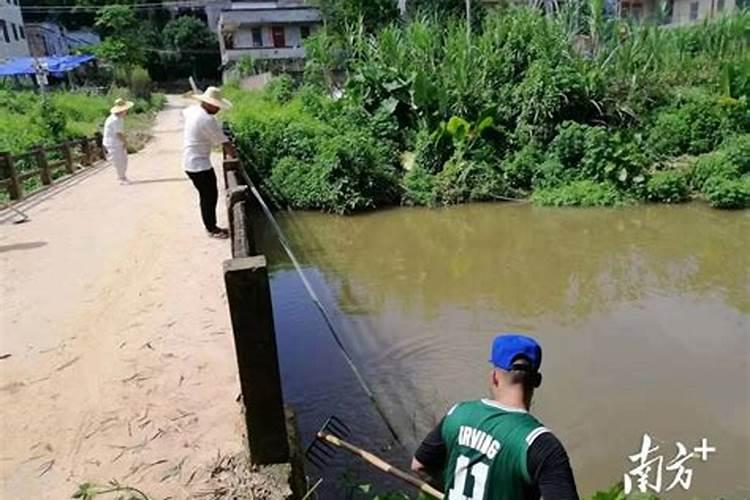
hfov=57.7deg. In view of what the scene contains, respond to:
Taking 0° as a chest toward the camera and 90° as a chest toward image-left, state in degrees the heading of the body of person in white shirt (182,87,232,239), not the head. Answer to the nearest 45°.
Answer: approximately 270°

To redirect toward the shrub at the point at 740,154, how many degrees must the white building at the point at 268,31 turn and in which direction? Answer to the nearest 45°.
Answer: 0° — it already faces it

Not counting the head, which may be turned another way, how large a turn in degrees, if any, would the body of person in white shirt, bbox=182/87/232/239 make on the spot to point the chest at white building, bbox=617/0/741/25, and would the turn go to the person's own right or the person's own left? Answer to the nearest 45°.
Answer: approximately 45° to the person's own left

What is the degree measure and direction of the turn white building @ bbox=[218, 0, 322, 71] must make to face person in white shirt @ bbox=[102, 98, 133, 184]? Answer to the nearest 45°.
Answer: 0° — it already faces them

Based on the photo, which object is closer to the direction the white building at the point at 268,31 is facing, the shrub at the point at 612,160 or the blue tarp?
the shrub

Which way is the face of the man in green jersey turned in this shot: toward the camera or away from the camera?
away from the camera

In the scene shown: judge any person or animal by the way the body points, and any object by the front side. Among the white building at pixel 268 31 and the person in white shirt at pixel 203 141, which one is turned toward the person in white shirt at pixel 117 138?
the white building

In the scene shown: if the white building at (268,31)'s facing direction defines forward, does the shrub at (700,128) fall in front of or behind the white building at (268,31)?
in front

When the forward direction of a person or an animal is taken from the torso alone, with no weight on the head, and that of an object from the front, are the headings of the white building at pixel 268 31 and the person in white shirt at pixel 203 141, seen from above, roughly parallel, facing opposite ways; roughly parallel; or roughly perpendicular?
roughly perpendicular

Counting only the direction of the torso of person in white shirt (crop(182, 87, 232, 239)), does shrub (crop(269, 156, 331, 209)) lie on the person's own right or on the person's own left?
on the person's own left

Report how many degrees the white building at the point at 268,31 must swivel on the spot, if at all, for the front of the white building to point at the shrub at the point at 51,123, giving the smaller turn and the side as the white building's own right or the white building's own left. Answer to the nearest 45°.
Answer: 0° — it already faces it

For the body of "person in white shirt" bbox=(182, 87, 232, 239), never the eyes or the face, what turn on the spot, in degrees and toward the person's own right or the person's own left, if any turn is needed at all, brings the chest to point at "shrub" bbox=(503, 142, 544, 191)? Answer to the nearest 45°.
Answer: approximately 45° to the person's own left

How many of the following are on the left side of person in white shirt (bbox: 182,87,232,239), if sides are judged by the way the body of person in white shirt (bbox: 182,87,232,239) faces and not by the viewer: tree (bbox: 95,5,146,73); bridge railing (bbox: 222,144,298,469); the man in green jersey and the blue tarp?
2
